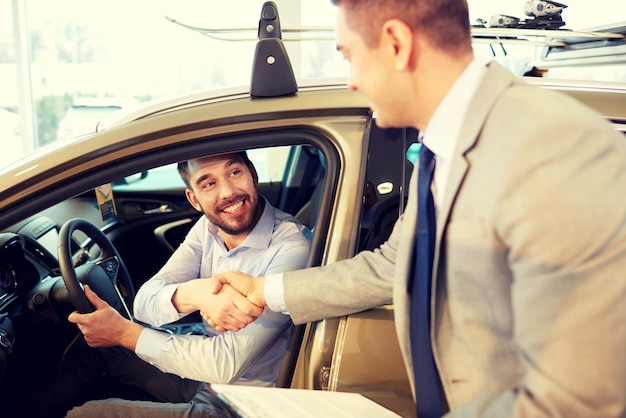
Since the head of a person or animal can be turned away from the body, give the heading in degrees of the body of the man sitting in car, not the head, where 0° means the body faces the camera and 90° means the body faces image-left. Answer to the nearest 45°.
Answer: approximately 45°

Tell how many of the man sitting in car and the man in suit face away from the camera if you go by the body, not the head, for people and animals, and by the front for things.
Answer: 0

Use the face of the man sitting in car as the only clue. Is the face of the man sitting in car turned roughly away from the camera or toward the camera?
toward the camera

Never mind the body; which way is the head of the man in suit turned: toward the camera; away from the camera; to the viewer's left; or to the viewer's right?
to the viewer's left

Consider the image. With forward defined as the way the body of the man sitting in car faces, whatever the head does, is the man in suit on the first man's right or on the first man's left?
on the first man's left

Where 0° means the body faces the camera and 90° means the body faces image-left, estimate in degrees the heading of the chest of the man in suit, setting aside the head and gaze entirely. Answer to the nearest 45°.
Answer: approximately 90°

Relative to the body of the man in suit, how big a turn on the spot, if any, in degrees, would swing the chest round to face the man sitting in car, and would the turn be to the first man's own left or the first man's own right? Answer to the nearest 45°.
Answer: approximately 45° to the first man's own right
